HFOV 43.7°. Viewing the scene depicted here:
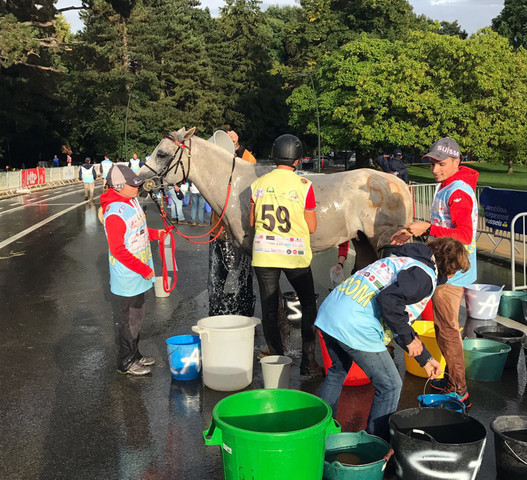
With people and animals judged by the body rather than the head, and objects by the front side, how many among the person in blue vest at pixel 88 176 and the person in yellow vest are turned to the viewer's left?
0

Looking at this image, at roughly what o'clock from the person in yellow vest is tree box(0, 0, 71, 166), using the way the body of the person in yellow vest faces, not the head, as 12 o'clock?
The tree is roughly at 11 o'clock from the person in yellow vest.

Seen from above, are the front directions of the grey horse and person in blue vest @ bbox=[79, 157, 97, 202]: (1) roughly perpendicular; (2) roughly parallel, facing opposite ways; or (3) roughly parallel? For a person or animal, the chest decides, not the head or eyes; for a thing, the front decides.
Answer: roughly perpendicular

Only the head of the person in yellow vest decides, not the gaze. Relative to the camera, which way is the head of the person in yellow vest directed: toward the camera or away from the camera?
away from the camera

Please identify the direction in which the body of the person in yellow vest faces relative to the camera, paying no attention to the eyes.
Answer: away from the camera

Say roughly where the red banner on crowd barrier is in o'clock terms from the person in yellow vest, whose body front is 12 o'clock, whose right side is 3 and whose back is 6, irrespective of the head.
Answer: The red banner on crowd barrier is roughly at 11 o'clock from the person in yellow vest.

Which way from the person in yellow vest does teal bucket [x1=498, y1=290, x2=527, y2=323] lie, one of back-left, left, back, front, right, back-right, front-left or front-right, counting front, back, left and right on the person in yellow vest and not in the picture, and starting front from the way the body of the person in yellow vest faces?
front-right

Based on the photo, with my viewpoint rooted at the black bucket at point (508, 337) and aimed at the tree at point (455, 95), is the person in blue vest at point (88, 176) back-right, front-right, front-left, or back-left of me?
front-left

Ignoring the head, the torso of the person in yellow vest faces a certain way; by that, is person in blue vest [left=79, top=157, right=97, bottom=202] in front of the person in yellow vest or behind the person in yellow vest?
in front

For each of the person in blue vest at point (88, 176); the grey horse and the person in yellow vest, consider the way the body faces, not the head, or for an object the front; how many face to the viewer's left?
1

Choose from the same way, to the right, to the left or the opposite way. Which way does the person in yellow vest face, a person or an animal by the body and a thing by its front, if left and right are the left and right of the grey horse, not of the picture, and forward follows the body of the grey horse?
to the right

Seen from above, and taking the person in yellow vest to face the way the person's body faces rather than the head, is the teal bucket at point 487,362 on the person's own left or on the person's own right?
on the person's own right

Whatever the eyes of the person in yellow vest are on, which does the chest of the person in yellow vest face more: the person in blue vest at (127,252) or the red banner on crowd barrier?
the red banner on crowd barrier

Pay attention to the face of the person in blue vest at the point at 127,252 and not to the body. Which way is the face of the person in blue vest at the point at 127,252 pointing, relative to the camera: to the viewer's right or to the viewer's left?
to the viewer's right
